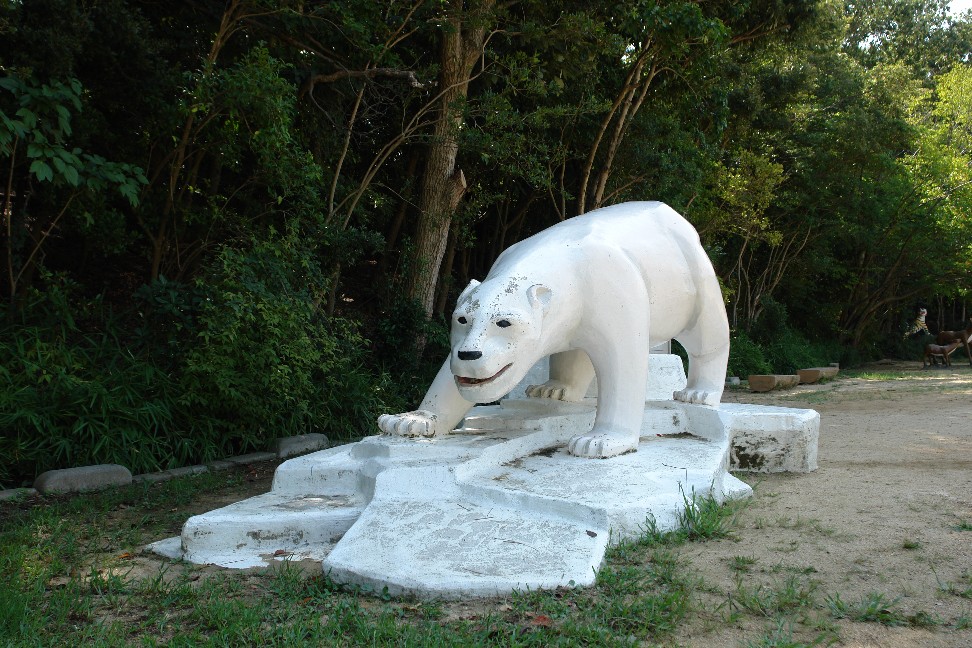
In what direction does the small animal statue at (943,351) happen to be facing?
to the viewer's right

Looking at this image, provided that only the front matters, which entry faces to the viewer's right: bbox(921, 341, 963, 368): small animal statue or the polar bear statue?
the small animal statue

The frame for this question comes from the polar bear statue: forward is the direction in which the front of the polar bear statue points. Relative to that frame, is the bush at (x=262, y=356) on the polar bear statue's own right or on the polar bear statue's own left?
on the polar bear statue's own right

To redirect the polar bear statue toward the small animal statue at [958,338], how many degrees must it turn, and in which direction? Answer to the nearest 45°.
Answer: approximately 180°
